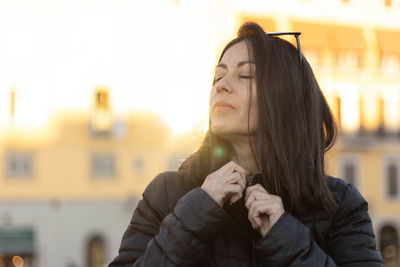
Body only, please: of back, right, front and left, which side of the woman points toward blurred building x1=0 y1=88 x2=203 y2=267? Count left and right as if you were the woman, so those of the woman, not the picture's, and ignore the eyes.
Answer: back

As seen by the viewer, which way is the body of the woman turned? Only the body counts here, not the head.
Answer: toward the camera

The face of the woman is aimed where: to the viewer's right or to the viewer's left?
to the viewer's left

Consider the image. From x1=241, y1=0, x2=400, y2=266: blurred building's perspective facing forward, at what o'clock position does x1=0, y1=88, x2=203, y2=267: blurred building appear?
x1=0, y1=88, x2=203, y2=267: blurred building is roughly at 2 o'clock from x1=241, y1=0, x2=400, y2=266: blurred building.

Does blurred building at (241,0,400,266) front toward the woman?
yes

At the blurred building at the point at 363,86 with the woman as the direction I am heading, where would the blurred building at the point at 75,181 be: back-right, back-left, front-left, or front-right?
front-right

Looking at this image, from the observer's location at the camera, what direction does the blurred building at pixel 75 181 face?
facing the viewer

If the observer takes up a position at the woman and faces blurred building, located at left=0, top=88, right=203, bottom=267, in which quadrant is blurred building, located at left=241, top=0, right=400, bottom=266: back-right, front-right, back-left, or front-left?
front-right

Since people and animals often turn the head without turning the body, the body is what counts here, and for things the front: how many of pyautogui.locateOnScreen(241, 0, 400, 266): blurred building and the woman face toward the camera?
2

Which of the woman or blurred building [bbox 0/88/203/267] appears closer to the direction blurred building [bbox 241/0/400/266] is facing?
the woman

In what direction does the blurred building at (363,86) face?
toward the camera

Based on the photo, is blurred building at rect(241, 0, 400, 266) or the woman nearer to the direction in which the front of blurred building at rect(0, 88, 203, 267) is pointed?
the woman

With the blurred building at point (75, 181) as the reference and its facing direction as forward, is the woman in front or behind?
in front
